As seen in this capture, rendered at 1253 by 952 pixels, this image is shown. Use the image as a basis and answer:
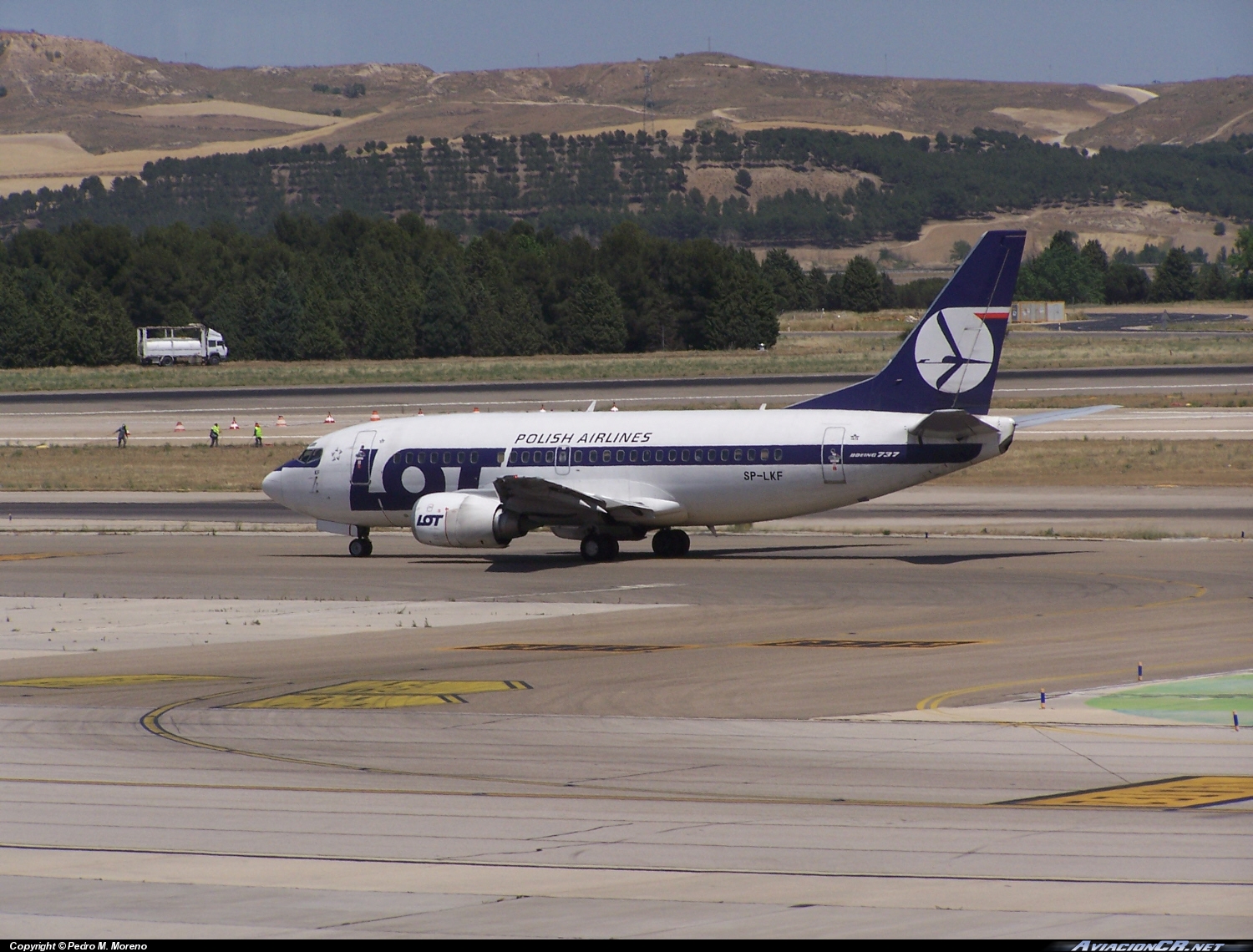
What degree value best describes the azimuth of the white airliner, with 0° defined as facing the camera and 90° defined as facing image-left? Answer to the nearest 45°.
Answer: approximately 135°
